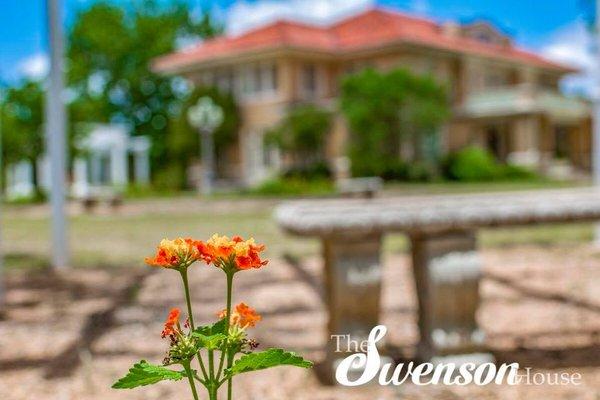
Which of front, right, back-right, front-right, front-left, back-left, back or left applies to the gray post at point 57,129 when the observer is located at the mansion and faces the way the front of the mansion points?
front-right

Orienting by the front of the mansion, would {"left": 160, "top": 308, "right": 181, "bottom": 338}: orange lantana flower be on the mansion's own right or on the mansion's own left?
on the mansion's own right

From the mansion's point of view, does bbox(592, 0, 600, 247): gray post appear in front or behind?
in front

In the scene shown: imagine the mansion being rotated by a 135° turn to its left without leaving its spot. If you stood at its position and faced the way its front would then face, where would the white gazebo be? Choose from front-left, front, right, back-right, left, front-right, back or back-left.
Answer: left

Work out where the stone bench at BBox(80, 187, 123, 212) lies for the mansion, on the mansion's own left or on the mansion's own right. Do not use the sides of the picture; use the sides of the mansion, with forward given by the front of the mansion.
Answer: on the mansion's own right

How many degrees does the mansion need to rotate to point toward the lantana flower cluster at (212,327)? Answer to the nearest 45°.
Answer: approximately 45° to its right

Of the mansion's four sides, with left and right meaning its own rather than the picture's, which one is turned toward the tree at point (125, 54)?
right

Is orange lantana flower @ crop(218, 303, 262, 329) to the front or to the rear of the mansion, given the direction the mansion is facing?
to the front

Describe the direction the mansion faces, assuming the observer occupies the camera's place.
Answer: facing the viewer and to the right of the viewer

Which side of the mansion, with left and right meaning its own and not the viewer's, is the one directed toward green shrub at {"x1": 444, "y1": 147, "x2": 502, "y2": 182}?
front
